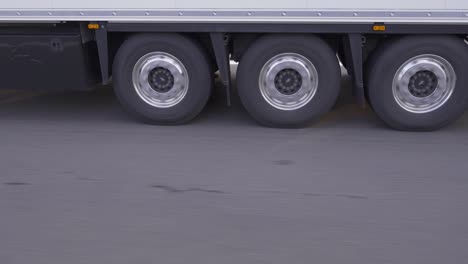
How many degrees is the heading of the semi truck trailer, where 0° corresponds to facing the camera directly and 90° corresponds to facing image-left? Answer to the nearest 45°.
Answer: approximately 90°
